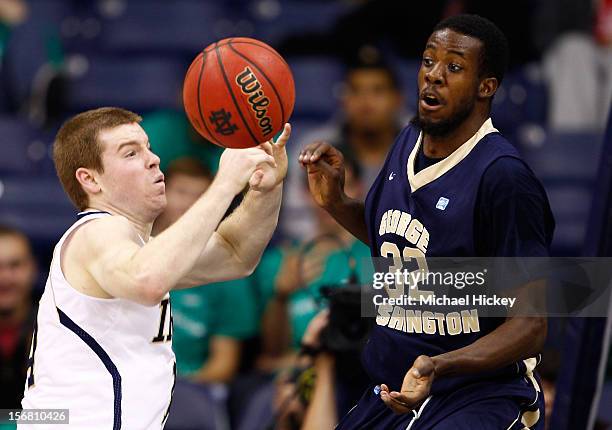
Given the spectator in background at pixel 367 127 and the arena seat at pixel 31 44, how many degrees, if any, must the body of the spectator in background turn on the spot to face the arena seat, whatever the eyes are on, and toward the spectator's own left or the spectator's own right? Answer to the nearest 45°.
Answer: approximately 135° to the spectator's own right

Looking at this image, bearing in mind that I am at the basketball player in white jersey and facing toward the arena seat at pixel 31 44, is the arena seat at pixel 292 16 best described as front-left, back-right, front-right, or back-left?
front-right

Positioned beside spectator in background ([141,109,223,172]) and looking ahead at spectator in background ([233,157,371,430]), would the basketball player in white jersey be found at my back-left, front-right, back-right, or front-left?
front-right

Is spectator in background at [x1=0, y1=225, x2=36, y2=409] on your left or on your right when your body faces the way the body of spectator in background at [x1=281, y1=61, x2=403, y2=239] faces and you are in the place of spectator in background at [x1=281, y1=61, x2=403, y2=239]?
on your right

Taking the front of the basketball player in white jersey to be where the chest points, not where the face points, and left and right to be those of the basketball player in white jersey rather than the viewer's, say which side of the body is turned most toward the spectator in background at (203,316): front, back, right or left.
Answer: left

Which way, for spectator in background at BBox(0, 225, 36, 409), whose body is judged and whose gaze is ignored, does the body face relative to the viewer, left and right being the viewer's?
facing the viewer

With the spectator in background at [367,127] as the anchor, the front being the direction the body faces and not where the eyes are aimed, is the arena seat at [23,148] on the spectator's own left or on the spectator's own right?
on the spectator's own right

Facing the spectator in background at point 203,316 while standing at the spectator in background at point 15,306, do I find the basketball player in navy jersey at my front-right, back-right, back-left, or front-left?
front-right

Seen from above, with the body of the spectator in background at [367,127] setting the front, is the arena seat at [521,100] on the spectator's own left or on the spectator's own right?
on the spectator's own left

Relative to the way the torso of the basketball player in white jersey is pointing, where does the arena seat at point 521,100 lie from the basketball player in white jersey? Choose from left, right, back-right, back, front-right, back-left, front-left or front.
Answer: front-left

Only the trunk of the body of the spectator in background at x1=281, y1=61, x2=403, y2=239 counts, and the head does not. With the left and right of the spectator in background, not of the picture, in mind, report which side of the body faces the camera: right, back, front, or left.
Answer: front

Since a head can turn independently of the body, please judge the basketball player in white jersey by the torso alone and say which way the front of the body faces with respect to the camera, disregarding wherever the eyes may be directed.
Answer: to the viewer's right

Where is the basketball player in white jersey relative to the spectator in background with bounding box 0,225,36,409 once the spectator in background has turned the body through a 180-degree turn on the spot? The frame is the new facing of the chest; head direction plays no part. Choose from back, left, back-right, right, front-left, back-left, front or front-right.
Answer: back

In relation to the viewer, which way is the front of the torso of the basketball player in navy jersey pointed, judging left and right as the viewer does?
facing the viewer and to the left of the viewer

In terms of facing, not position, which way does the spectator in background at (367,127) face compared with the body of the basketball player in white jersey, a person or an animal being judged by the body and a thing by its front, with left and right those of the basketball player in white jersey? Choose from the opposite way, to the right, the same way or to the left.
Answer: to the right

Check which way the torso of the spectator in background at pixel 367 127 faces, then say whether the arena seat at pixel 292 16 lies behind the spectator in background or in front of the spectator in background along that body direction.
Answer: behind
